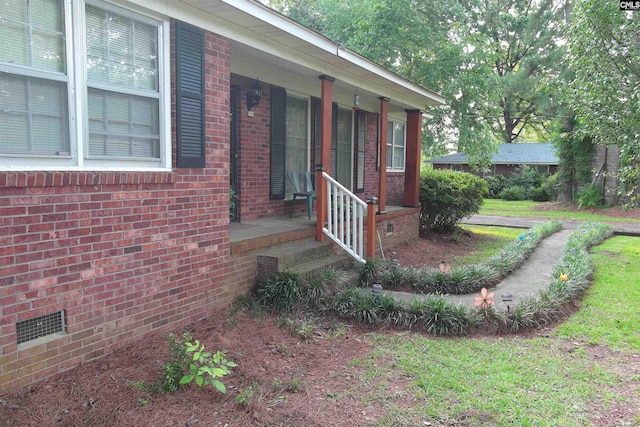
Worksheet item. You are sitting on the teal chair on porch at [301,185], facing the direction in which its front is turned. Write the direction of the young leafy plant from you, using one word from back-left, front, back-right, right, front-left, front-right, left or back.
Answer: front-right

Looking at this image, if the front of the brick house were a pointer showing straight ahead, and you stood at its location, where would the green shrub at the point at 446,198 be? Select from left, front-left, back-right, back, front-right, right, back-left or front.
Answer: left

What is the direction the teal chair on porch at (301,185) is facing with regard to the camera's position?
facing the viewer and to the right of the viewer

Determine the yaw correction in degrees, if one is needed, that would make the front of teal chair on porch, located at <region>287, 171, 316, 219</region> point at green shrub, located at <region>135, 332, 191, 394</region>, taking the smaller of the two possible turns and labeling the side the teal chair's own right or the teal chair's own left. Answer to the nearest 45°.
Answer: approximately 45° to the teal chair's own right

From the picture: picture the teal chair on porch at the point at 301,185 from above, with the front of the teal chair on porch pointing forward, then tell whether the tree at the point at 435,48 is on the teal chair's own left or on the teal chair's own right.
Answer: on the teal chair's own left

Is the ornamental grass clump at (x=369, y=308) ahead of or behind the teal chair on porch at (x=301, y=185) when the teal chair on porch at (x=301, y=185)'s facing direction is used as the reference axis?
ahead

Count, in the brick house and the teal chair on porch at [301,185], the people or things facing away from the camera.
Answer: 0

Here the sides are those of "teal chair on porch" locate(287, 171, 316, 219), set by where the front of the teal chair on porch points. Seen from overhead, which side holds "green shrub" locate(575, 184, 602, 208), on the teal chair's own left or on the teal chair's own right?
on the teal chair's own left

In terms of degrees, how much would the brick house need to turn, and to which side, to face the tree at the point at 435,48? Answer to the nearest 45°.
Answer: approximately 90° to its left

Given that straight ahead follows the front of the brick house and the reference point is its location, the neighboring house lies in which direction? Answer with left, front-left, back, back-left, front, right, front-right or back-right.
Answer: left
